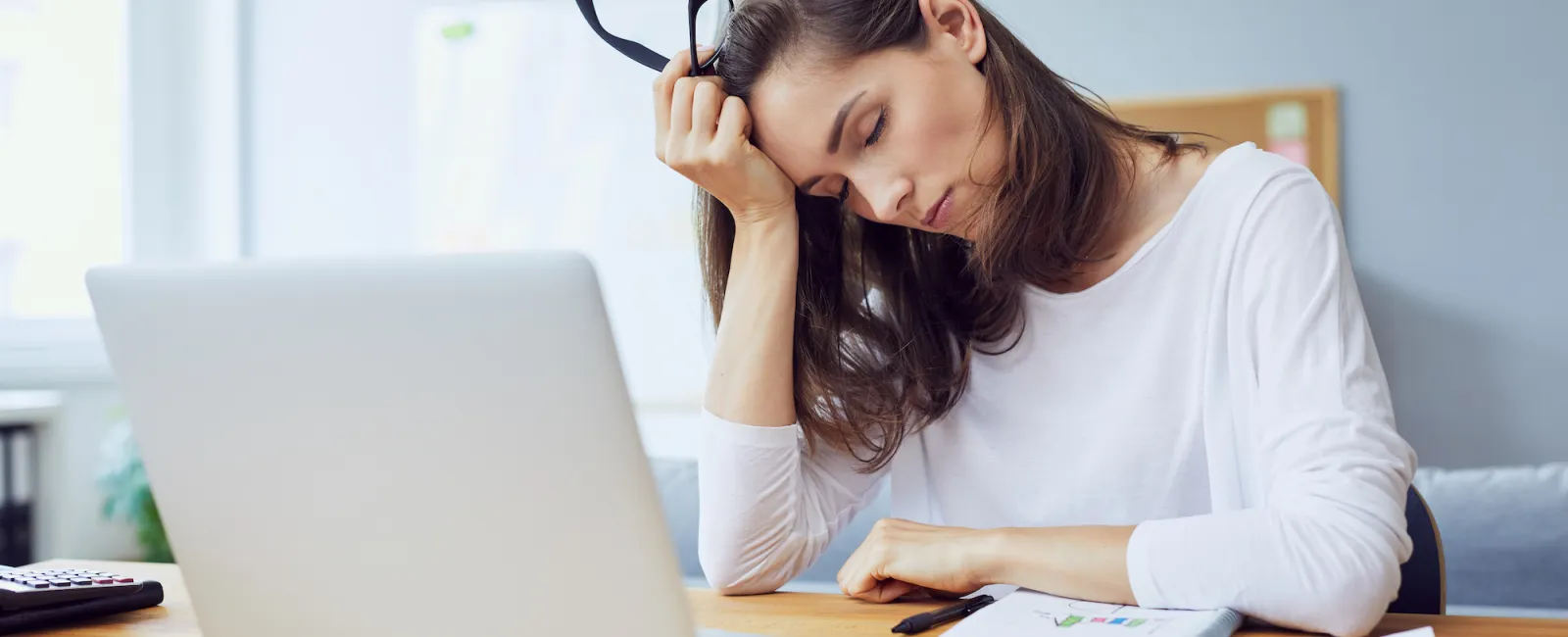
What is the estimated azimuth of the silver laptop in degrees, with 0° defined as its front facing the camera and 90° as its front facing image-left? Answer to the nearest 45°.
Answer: approximately 225°

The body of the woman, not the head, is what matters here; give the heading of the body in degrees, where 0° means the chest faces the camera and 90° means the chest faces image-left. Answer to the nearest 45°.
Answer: approximately 45°

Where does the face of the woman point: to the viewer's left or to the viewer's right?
to the viewer's left

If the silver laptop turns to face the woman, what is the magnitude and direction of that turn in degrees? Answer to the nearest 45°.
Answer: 0° — it already faces them
